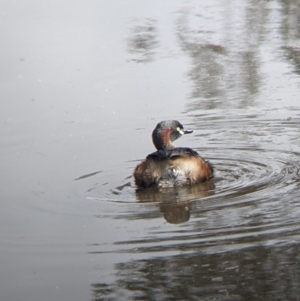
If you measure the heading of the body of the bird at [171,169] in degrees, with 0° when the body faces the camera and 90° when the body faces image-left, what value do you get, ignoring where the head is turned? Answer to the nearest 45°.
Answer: approximately 180°
